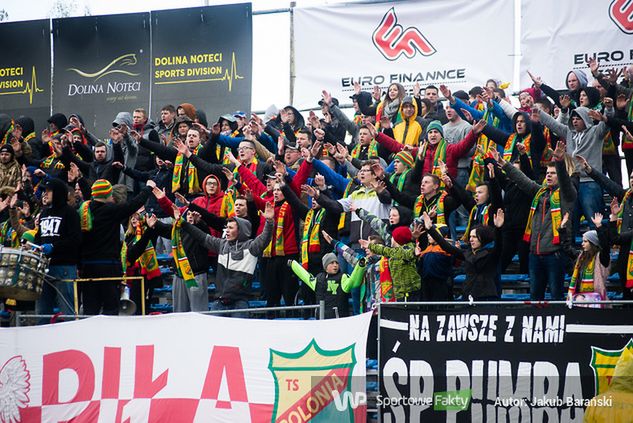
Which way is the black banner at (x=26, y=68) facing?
toward the camera

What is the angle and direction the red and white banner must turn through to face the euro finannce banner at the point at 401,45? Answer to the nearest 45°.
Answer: approximately 135° to its left

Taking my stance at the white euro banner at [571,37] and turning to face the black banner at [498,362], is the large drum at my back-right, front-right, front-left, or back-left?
front-right

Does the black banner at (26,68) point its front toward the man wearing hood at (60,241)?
yes

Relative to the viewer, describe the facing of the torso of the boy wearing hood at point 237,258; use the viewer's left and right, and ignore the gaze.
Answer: facing the viewer and to the left of the viewer

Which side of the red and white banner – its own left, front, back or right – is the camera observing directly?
front

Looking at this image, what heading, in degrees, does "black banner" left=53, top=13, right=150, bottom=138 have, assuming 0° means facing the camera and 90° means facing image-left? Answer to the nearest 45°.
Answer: approximately 0°

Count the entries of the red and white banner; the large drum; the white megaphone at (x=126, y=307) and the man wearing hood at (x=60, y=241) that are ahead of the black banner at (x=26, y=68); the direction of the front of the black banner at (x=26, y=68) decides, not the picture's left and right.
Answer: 4

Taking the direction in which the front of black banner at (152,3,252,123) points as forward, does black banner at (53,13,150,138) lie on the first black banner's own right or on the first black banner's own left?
on the first black banner's own right

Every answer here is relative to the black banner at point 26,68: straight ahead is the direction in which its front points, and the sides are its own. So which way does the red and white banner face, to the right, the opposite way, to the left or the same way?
the same way
